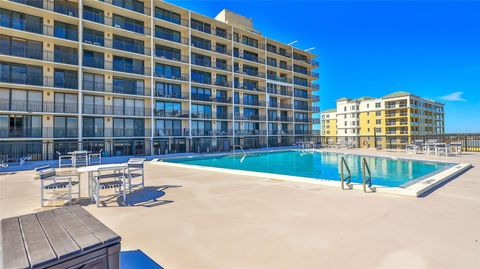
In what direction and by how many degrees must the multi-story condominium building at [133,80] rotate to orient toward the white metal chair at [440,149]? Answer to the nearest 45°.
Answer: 0° — it already faces it

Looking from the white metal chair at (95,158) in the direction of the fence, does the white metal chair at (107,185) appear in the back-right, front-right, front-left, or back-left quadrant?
back-right

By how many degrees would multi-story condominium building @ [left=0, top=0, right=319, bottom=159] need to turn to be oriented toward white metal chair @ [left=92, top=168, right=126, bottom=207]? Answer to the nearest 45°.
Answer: approximately 45° to its right

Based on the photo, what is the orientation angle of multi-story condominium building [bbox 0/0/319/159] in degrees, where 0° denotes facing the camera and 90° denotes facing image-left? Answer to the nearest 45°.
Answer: approximately 315°
